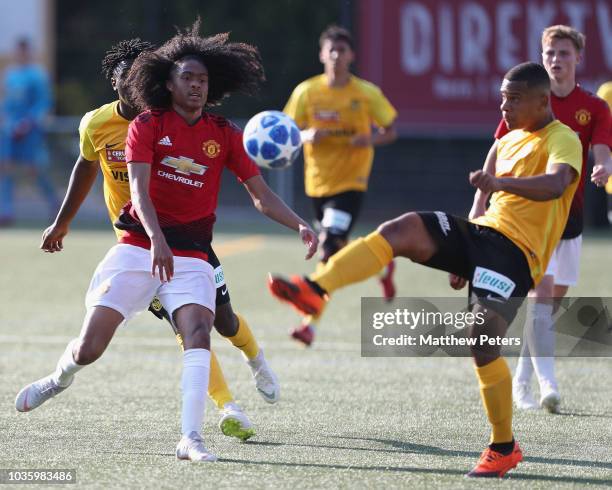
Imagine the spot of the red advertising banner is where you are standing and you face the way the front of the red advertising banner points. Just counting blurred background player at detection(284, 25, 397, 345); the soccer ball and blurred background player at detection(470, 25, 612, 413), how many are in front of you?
3

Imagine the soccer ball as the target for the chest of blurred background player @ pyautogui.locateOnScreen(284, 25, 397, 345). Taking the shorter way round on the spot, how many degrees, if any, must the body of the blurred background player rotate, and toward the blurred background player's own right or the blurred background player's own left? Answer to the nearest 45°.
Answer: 0° — they already face it

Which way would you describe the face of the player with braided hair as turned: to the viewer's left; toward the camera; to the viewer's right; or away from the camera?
to the viewer's right

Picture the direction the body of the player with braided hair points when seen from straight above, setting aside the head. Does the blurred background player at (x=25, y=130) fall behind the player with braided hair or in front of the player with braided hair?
behind

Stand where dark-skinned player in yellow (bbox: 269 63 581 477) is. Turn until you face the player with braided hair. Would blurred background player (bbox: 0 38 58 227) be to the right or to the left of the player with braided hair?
right

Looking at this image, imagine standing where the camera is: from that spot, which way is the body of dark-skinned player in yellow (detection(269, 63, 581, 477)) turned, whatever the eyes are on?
to the viewer's left

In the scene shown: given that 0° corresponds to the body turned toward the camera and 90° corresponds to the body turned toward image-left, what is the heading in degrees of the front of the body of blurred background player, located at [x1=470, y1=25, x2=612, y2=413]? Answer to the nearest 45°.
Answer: approximately 0°

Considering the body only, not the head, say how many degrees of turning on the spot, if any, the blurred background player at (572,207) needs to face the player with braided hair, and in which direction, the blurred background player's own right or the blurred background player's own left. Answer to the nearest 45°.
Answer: approximately 45° to the blurred background player's own right

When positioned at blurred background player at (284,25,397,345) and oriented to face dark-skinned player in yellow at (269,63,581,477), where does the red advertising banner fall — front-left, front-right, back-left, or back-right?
back-left

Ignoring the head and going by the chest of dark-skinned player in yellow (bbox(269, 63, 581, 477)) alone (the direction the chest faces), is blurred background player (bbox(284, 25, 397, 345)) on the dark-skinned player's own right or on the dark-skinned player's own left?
on the dark-skinned player's own right

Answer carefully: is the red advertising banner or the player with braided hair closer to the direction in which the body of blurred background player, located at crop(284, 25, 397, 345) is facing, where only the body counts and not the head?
the player with braided hair

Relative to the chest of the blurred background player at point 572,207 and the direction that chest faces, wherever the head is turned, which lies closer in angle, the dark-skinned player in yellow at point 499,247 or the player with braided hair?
the dark-skinned player in yellow

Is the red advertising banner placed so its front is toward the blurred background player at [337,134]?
yes

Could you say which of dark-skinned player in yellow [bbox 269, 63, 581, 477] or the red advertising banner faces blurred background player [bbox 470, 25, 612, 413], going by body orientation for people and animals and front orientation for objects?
the red advertising banner
